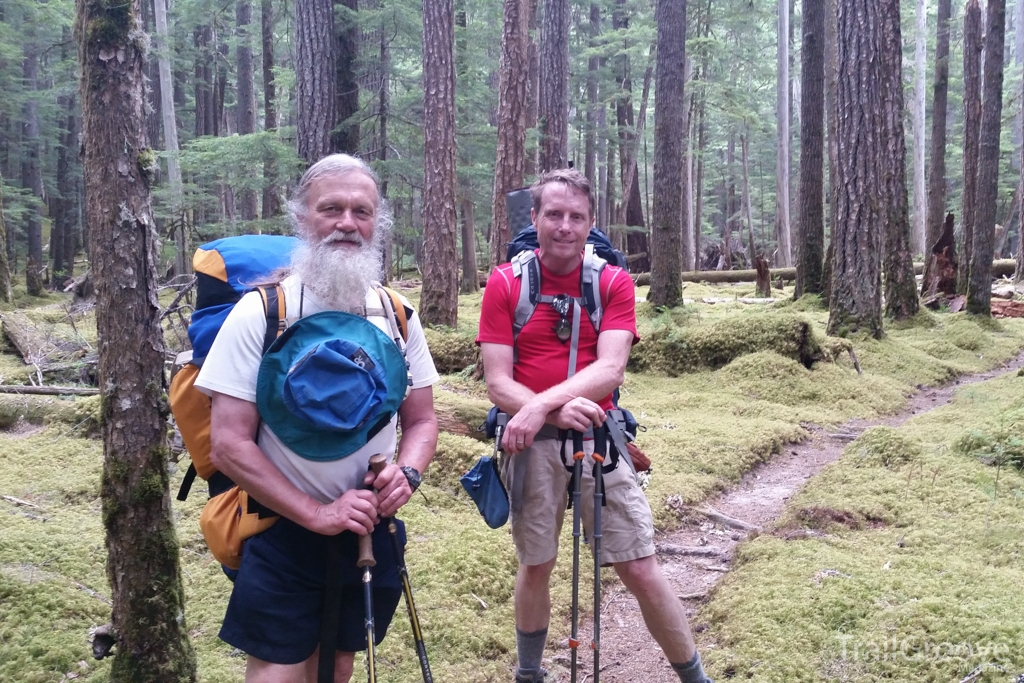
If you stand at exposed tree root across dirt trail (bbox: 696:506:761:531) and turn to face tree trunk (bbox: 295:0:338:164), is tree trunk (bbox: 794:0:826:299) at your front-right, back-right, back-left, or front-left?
front-right

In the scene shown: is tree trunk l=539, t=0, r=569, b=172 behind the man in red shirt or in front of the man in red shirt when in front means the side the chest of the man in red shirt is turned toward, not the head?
behind

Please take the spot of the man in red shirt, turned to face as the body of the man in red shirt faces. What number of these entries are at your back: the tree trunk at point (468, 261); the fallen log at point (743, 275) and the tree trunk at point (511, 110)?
3

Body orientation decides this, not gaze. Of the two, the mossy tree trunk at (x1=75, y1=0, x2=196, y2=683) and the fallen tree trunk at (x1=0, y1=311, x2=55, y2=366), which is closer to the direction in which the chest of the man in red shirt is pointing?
the mossy tree trunk

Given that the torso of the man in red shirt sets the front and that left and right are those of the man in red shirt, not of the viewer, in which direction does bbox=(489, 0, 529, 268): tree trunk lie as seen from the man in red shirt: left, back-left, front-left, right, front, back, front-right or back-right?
back

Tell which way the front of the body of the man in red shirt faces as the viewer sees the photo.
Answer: toward the camera

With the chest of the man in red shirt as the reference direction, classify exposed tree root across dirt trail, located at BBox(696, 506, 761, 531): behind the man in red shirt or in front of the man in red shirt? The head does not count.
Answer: behind

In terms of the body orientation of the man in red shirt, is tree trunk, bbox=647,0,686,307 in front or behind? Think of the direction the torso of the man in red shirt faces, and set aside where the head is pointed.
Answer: behind
